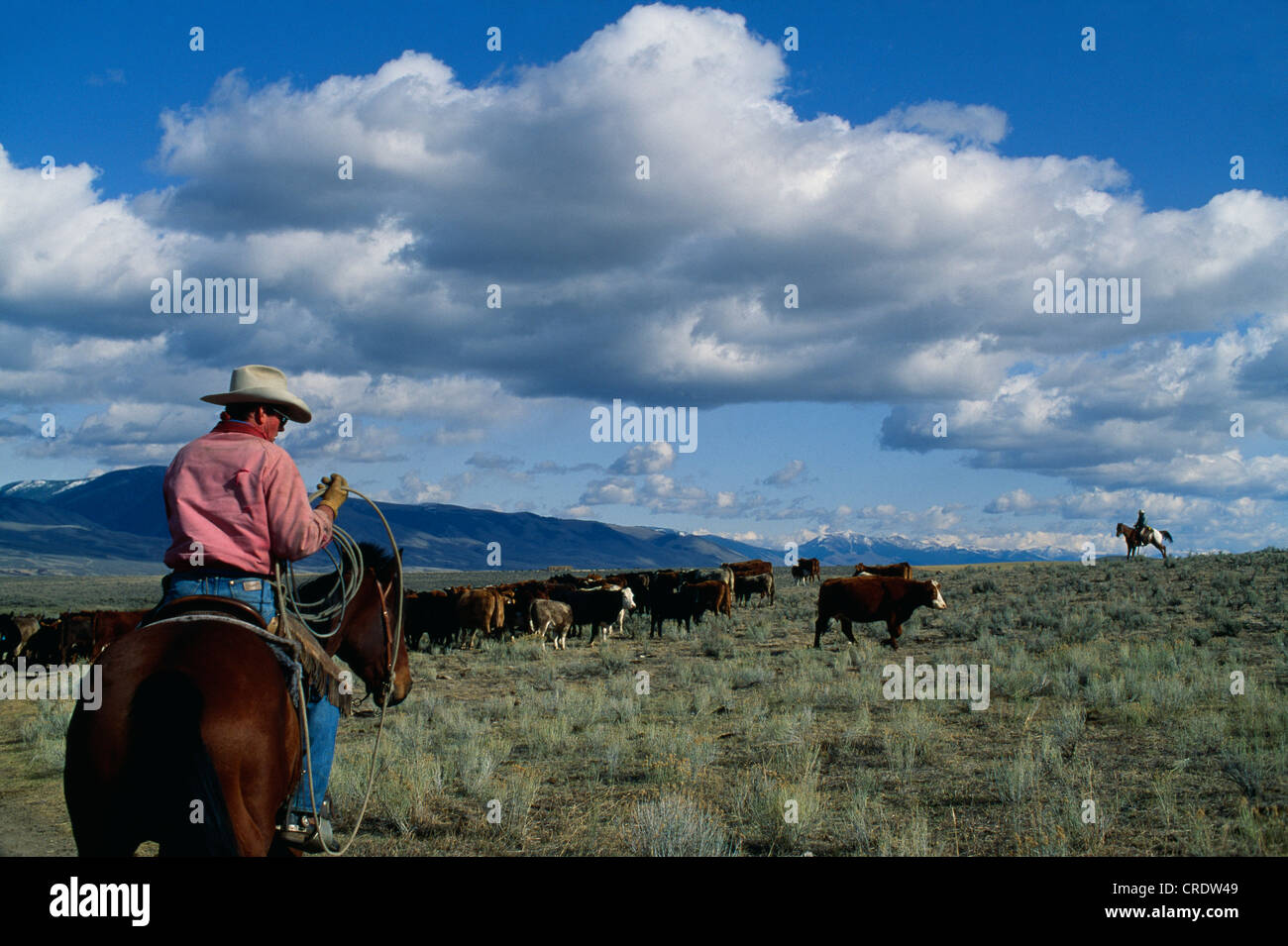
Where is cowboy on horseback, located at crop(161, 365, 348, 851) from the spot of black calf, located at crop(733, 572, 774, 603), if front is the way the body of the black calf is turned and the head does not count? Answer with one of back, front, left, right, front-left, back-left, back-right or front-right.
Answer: right

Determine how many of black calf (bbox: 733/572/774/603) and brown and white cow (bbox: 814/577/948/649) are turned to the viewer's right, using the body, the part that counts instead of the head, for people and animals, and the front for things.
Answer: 2

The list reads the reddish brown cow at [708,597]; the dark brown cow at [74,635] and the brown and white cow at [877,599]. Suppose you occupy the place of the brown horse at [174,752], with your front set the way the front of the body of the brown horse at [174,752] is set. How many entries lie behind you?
0

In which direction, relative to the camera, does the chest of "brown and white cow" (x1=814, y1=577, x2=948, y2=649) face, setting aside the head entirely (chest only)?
to the viewer's right

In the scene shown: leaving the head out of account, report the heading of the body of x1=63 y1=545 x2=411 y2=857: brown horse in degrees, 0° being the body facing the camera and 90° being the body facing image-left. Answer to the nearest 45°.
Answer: approximately 225°

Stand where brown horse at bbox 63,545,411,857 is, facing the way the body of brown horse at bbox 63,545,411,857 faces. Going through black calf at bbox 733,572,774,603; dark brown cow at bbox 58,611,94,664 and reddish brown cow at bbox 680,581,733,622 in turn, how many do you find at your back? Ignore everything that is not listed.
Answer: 0

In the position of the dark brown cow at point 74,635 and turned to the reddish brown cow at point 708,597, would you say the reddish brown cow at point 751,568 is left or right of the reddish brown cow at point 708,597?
left

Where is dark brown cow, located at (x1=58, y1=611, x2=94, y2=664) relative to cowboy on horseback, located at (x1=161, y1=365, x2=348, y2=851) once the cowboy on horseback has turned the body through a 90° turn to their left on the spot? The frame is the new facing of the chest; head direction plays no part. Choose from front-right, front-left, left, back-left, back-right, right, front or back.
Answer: front-right

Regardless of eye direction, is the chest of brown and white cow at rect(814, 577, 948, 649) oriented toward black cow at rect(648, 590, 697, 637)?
no

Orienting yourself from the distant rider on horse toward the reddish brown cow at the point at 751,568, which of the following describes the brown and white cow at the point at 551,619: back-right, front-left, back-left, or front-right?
front-left
